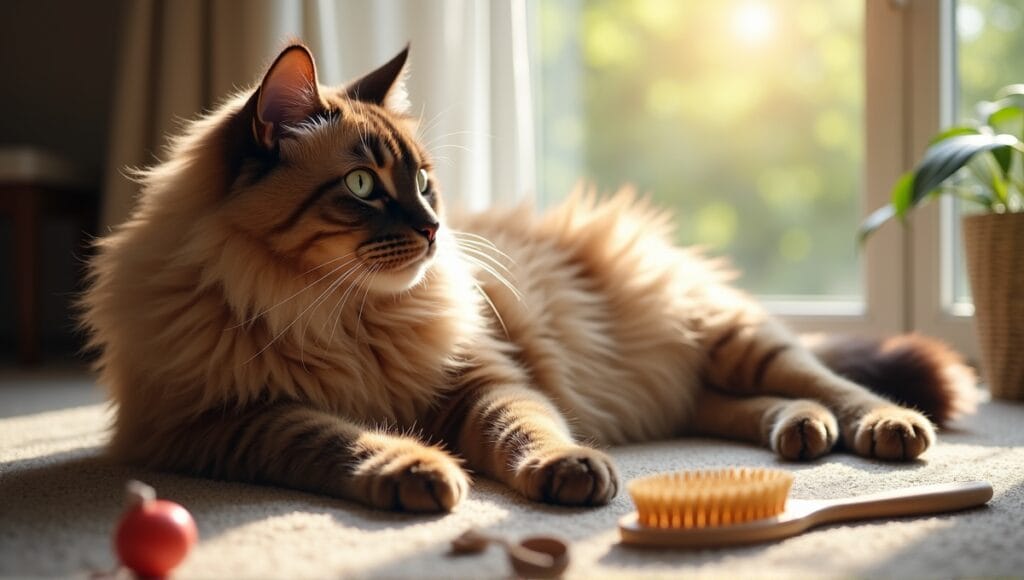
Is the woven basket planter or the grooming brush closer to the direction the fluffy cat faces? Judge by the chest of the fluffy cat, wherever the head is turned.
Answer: the grooming brush

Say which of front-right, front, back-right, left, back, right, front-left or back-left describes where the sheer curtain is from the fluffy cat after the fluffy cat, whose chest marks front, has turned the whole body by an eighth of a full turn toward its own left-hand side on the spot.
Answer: back

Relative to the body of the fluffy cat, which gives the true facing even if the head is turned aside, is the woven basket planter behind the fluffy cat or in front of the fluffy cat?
behind

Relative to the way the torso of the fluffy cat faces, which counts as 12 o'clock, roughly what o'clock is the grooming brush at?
The grooming brush is roughly at 9 o'clock from the fluffy cat.

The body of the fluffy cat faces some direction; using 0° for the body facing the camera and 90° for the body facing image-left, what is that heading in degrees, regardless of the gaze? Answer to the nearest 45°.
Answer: approximately 45°

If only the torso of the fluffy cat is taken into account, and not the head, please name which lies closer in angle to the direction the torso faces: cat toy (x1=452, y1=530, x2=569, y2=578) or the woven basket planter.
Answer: the cat toy

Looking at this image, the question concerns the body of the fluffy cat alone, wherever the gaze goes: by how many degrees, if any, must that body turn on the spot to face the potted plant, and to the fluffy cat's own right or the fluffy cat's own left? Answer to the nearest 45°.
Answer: approximately 180°

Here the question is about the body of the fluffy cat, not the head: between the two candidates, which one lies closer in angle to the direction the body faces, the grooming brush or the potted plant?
the grooming brush
